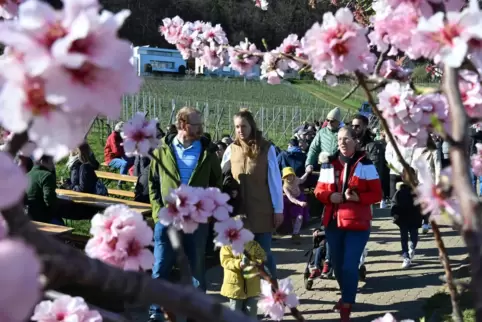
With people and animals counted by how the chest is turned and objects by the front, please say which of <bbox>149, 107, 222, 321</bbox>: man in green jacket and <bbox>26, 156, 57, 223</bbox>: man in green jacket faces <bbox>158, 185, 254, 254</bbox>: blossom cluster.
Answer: <bbox>149, 107, 222, 321</bbox>: man in green jacket

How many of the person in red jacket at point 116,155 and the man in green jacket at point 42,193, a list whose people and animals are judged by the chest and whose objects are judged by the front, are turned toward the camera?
0

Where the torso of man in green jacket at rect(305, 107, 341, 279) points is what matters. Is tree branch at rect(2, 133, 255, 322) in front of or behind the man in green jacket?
in front

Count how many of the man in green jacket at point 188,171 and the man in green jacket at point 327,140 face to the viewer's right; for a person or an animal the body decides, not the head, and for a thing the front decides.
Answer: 0

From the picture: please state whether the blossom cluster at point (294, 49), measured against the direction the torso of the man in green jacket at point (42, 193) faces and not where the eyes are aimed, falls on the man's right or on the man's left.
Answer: on the man's right

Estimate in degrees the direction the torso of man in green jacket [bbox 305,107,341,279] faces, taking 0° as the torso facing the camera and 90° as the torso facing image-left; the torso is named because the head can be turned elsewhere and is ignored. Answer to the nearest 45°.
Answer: approximately 45°

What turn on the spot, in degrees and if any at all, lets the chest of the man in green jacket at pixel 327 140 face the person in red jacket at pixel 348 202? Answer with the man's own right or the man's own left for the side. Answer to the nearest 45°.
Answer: approximately 45° to the man's own left

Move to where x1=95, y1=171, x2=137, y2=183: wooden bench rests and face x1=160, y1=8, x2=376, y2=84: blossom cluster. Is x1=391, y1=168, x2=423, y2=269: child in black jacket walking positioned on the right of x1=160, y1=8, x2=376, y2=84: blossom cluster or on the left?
left

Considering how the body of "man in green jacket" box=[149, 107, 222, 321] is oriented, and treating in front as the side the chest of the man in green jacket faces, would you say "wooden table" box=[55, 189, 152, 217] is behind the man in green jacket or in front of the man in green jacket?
behind

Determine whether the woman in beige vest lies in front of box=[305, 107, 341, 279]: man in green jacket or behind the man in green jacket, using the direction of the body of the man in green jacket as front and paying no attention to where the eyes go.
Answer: in front

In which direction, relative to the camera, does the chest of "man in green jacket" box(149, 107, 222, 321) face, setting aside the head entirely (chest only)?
toward the camera

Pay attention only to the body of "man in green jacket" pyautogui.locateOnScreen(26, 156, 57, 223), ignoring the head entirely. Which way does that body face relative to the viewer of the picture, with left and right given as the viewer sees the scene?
facing away from the viewer and to the right of the viewer

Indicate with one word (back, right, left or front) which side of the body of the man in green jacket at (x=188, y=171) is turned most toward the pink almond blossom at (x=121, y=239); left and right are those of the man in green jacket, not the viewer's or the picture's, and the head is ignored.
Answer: front
